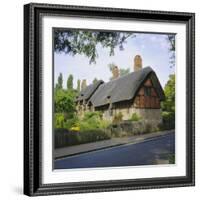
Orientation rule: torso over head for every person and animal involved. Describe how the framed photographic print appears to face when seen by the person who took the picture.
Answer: facing the viewer and to the right of the viewer
